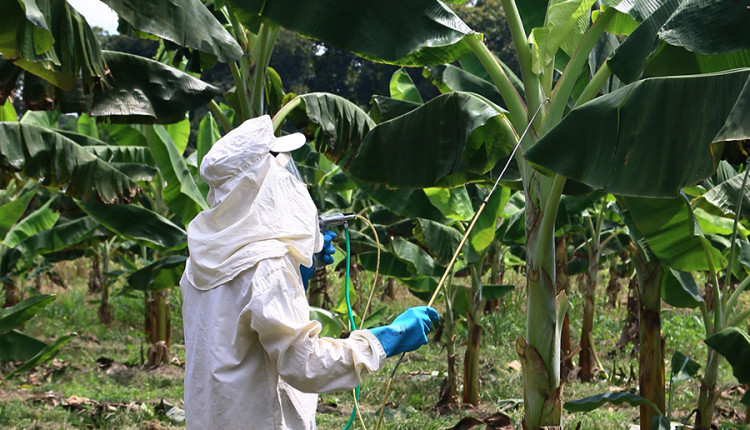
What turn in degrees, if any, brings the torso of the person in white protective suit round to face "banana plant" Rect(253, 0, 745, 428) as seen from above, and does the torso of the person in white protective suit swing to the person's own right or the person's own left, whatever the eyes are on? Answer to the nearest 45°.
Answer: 0° — they already face it

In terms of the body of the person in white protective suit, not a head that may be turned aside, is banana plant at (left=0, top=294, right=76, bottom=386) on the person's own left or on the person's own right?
on the person's own left

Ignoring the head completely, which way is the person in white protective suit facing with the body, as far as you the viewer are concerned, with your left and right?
facing away from the viewer and to the right of the viewer

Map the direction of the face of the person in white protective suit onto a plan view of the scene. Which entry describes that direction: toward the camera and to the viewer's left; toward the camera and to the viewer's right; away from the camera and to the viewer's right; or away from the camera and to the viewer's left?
away from the camera and to the viewer's right
